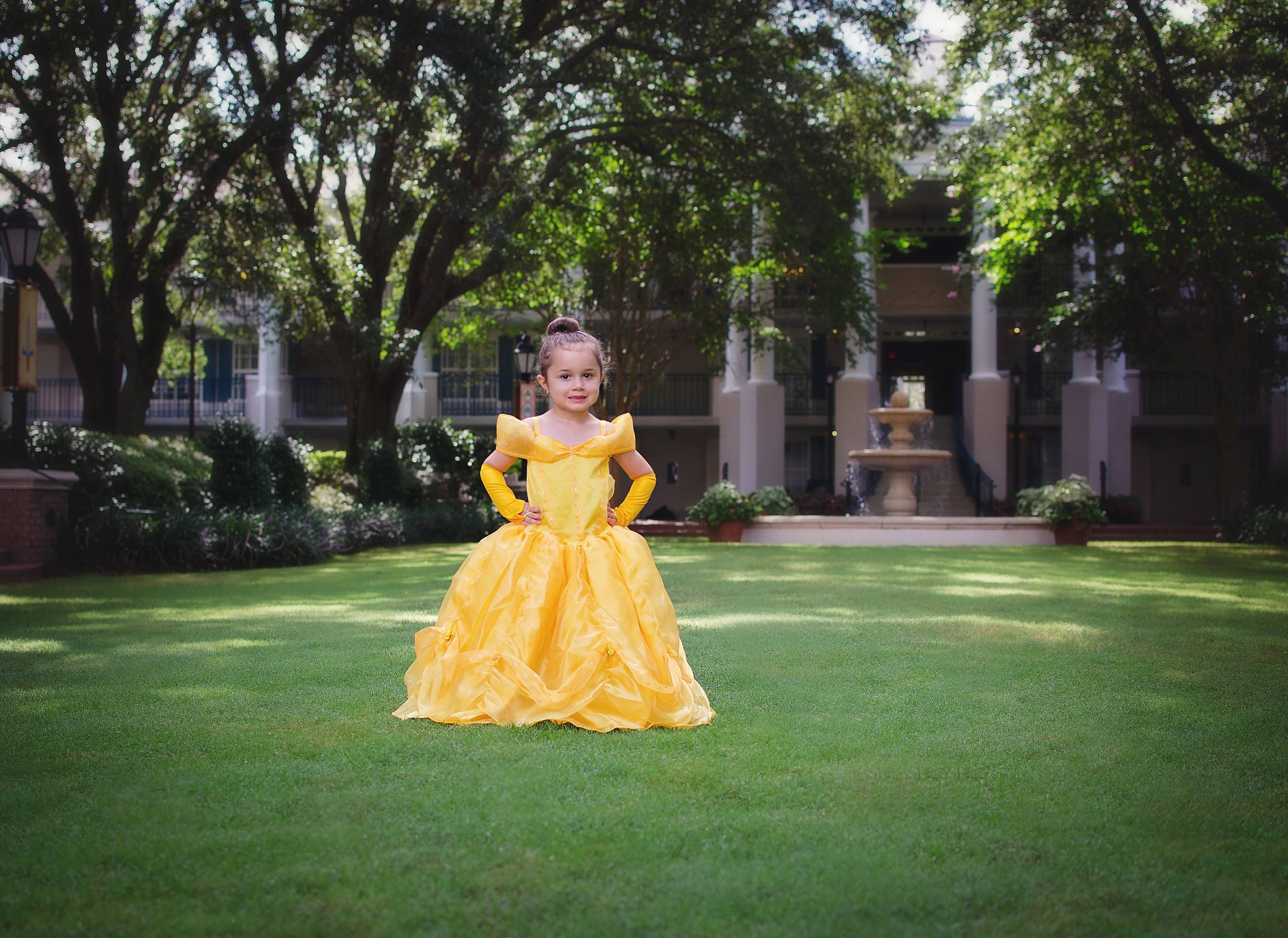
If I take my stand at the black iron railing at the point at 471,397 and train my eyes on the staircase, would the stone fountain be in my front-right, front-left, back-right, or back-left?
front-right

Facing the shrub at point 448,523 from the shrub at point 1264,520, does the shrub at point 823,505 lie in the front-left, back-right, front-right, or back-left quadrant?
front-right

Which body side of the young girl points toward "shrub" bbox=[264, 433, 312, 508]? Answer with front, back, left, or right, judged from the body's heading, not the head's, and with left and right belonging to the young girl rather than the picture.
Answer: back

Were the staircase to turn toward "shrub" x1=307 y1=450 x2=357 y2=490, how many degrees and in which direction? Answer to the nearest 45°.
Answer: approximately 45° to its right

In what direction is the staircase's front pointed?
toward the camera

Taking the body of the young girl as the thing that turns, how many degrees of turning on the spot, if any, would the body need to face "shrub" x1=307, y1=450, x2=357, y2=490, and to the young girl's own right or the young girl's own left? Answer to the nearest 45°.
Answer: approximately 180°

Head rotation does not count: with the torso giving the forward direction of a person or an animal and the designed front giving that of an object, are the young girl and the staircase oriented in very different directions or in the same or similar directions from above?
same or similar directions

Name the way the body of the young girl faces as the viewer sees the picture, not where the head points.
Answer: toward the camera

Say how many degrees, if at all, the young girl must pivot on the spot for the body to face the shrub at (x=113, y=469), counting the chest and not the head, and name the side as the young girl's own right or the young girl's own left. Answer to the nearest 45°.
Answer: approximately 135° to the young girl's own right

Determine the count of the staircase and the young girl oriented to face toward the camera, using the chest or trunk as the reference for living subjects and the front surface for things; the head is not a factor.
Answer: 2

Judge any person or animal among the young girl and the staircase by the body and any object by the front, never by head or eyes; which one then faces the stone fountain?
the staircase

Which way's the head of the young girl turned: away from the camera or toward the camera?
toward the camera

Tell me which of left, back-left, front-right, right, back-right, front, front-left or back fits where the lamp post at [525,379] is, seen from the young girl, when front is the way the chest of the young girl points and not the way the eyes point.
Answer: back
